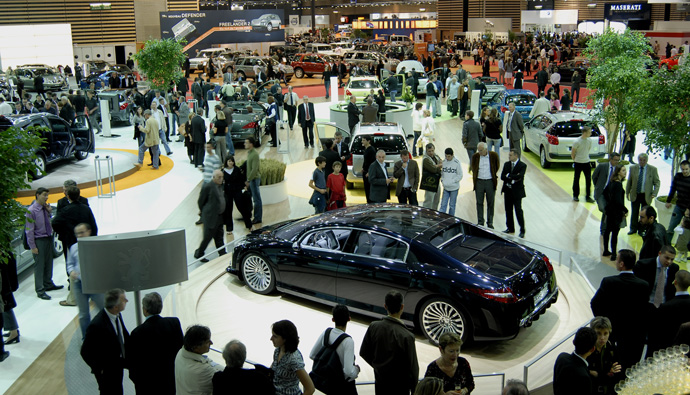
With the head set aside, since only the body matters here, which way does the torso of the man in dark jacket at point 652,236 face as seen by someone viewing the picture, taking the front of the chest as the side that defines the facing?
to the viewer's left

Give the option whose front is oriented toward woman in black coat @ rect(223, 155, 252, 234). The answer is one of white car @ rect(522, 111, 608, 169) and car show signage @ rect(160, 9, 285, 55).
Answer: the car show signage

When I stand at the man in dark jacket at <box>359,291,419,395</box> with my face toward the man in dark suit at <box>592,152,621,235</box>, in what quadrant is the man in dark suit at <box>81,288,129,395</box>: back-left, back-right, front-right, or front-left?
back-left

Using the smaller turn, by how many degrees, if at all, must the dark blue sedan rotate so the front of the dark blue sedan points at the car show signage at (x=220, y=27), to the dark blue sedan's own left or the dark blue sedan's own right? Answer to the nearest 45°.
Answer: approximately 45° to the dark blue sedan's own right

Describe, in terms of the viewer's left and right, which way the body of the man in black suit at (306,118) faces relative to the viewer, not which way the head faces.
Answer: facing the viewer

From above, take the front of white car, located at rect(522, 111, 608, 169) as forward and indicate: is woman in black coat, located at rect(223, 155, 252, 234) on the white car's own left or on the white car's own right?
on the white car's own left

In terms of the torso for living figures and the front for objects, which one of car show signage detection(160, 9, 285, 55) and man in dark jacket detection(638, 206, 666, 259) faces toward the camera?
the car show signage

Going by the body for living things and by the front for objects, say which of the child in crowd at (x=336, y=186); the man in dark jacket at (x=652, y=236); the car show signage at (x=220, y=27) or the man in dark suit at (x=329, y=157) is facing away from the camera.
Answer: the man in dark suit at (x=329, y=157)

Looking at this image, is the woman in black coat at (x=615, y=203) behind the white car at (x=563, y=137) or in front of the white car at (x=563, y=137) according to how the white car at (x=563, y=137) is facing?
behind

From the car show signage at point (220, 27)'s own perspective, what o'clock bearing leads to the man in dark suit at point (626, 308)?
The man in dark suit is roughly at 12 o'clock from the car show signage.

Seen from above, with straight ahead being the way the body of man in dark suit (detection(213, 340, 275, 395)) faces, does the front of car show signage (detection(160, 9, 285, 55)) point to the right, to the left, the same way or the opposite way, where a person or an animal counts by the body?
the opposite way

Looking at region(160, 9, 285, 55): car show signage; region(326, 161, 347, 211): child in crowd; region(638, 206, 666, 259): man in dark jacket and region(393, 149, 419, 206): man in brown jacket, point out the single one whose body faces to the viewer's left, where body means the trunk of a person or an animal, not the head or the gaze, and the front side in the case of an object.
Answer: region(638, 206, 666, 259): man in dark jacket

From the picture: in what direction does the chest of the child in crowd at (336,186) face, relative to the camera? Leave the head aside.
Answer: toward the camera

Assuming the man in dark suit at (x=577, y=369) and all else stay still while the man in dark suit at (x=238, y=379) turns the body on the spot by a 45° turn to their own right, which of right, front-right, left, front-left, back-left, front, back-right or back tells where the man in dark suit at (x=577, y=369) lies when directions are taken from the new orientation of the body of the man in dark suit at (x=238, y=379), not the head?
front-right

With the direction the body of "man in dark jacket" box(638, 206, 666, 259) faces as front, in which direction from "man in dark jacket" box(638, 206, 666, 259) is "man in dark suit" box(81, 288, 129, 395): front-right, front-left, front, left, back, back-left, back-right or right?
front-left

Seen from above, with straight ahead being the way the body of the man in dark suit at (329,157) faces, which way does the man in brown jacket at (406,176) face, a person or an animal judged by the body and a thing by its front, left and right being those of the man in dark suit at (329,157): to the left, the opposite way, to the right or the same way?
the opposite way
